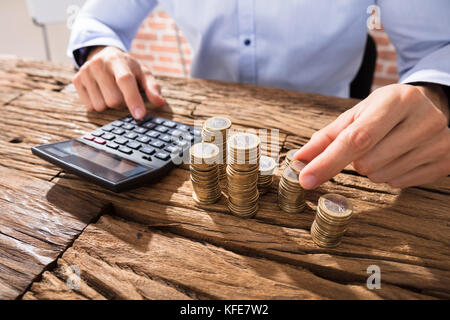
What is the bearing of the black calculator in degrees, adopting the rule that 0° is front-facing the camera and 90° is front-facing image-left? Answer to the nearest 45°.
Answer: approximately 225°
